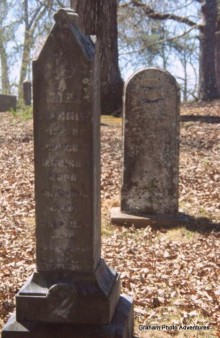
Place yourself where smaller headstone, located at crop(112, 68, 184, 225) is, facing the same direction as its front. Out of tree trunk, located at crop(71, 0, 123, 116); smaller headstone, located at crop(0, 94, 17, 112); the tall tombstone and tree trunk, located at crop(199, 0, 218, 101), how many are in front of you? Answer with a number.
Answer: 1

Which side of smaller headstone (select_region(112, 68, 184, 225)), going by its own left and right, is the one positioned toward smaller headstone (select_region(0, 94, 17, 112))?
back

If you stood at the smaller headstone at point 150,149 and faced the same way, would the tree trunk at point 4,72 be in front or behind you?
behind

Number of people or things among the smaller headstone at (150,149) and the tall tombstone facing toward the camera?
2

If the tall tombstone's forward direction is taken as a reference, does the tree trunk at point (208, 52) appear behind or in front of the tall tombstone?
behind

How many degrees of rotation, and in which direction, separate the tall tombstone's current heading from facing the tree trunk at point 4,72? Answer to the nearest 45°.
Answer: approximately 180°

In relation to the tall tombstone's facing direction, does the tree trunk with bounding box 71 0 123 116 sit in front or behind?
behind

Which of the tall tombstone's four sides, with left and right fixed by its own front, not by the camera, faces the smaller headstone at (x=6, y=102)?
back

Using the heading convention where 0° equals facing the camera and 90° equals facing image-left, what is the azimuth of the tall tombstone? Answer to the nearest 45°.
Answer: approximately 0°

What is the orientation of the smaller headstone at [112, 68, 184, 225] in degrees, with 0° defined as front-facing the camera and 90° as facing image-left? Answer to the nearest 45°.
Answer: approximately 0°

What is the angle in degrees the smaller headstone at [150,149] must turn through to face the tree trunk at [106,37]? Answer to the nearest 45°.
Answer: approximately 180°
